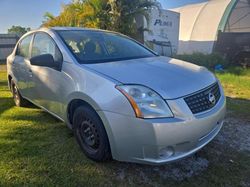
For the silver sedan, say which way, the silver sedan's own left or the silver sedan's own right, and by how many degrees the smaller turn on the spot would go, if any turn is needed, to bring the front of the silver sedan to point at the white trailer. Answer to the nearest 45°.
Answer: approximately 135° to the silver sedan's own left

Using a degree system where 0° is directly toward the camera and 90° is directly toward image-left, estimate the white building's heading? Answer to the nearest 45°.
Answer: approximately 315°

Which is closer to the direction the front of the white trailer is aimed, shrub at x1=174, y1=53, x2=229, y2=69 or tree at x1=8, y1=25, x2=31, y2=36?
the shrub

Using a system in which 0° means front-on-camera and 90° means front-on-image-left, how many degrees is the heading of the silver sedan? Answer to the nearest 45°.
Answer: approximately 315°

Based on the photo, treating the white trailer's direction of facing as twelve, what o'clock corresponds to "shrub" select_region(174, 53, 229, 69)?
The shrub is roughly at 11 o'clock from the white trailer.

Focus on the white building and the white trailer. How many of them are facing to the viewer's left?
0

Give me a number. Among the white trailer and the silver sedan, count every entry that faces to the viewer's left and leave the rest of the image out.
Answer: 0

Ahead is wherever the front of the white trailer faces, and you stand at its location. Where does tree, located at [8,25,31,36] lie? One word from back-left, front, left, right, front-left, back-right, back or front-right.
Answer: back-right

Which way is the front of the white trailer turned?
toward the camera
